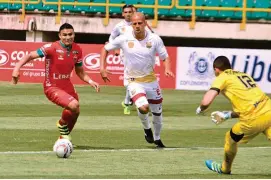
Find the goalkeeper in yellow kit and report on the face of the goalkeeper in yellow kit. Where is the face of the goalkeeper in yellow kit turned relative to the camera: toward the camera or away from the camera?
away from the camera

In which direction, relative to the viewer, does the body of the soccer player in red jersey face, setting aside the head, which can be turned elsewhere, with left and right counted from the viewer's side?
facing the viewer and to the right of the viewer

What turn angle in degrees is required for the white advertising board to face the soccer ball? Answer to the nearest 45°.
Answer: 0° — it already faces it

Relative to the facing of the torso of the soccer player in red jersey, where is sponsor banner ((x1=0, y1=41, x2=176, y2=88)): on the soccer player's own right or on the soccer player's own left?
on the soccer player's own left

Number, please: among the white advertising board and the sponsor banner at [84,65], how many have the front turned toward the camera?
2

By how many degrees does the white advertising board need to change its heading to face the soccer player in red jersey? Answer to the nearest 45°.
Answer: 0° — it already faces them

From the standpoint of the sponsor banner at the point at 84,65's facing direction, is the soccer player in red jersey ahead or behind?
ahead

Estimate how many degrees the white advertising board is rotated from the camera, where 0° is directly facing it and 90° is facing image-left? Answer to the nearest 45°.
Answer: approximately 0°

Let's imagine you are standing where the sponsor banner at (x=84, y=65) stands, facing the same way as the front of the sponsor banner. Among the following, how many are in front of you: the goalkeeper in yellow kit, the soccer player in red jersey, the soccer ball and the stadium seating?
3

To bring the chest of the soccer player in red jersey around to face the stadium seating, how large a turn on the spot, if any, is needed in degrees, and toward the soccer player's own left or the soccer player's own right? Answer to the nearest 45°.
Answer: approximately 135° to the soccer player's own left

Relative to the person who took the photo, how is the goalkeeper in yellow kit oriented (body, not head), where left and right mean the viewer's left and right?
facing away from the viewer and to the left of the viewer

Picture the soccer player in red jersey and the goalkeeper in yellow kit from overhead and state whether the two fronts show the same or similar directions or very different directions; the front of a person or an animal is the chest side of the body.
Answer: very different directions
